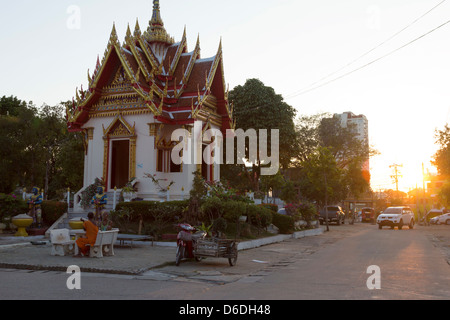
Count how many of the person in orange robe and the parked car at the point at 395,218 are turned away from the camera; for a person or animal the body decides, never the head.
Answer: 0

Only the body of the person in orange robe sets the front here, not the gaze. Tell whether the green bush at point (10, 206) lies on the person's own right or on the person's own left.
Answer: on the person's own right

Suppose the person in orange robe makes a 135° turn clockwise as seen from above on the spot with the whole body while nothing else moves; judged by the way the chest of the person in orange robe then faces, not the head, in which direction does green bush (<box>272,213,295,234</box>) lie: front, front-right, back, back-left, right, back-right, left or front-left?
front

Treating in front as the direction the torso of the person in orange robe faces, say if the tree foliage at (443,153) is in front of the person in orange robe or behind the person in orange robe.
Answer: behind

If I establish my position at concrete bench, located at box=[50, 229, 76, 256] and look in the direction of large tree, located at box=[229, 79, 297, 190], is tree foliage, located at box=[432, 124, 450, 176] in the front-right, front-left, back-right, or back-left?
front-right

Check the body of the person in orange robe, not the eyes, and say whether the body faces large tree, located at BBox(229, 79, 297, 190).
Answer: no

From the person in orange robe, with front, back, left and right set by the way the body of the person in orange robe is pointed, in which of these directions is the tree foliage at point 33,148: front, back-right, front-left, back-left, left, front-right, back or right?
right

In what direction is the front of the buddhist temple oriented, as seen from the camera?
facing the viewer and to the left of the viewer

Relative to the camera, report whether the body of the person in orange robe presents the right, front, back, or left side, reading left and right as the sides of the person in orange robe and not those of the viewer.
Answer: left

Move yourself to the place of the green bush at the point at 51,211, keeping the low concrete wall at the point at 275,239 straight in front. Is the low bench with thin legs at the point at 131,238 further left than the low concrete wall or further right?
right

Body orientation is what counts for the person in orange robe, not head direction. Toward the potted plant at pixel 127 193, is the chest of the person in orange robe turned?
no

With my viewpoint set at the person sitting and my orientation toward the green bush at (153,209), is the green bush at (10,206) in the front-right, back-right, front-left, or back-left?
front-left

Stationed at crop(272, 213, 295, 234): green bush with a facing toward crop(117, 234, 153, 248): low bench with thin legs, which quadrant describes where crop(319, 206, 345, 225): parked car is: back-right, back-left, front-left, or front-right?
back-right
